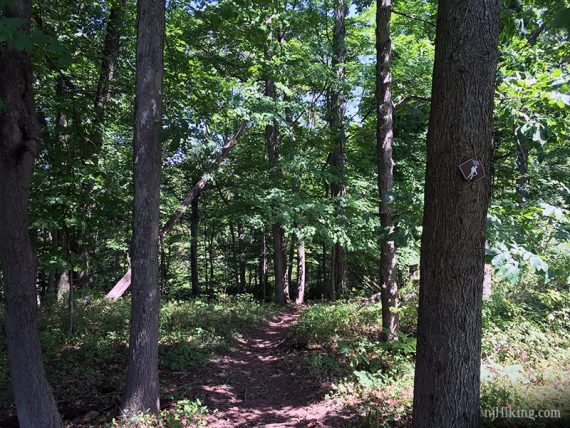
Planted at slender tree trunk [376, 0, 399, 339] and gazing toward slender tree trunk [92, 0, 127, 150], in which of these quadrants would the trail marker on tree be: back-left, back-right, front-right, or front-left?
back-left

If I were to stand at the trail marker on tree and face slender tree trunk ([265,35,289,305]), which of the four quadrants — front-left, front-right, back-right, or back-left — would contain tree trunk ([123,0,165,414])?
front-left

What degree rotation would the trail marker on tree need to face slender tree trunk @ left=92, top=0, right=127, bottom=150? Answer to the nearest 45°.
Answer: approximately 135° to its right

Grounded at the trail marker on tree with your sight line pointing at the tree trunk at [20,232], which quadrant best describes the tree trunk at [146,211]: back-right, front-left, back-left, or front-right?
front-right

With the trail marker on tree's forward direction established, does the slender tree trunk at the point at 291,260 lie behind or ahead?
behind

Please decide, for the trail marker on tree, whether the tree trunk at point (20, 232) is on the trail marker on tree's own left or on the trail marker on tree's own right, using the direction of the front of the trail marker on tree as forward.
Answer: on the trail marker on tree's own right

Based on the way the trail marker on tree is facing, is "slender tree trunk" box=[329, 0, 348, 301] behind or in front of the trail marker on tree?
behind

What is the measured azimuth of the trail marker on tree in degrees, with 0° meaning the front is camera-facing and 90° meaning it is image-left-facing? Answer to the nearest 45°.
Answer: approximately 0°

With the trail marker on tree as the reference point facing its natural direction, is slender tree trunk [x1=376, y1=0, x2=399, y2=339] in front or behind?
behind
